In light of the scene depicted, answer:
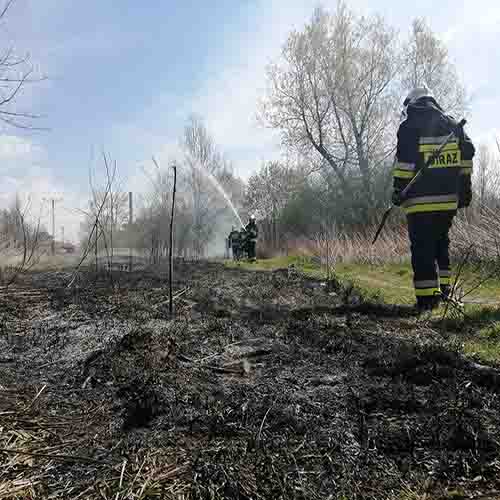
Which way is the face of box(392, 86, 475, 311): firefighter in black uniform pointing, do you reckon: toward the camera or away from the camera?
away from the camera

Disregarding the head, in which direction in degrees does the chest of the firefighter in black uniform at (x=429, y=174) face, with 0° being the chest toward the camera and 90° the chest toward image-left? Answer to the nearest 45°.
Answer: approximately 135°

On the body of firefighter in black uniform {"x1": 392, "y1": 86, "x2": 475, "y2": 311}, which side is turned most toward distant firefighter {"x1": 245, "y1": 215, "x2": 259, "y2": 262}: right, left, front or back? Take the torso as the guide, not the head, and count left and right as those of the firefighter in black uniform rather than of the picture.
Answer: front

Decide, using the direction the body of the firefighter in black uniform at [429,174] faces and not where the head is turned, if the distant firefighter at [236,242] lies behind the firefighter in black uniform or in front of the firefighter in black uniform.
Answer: in front

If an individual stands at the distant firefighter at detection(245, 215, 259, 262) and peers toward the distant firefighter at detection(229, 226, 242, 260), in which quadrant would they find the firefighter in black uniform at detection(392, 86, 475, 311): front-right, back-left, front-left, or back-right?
back-left

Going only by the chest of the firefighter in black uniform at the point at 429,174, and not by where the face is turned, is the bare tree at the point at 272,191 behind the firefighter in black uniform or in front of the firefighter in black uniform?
in front
